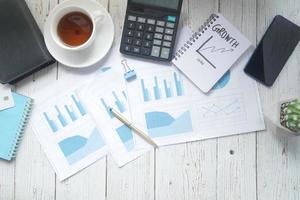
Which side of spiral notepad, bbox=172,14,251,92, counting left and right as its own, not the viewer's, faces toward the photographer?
front

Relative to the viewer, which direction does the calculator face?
toward the camera
